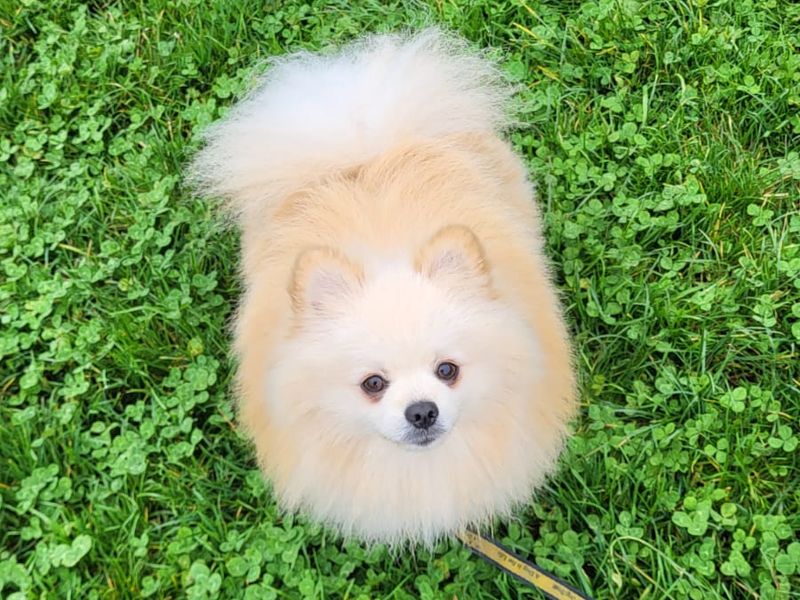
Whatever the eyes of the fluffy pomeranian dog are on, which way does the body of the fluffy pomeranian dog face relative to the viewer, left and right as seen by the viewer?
facing the viewer
